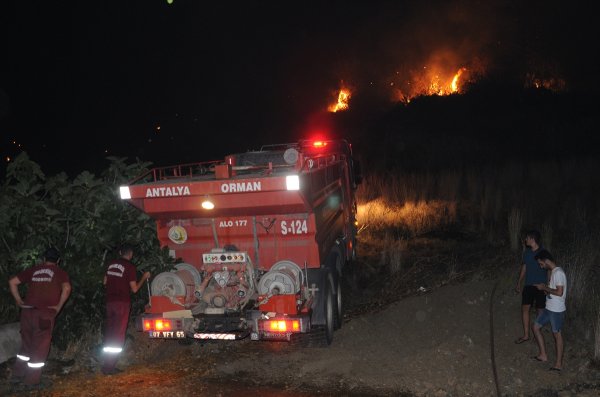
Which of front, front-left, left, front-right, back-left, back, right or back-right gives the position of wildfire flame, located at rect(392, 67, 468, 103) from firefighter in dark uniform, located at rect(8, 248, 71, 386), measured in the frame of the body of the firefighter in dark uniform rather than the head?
front-right

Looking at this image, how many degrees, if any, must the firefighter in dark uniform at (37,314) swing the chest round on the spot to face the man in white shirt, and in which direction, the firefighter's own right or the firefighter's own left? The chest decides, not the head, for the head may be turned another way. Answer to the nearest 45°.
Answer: approximately 135° to the firefighter's own right

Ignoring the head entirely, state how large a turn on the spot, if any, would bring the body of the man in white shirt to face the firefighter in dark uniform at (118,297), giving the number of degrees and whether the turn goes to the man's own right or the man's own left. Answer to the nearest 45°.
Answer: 0° — they already face them

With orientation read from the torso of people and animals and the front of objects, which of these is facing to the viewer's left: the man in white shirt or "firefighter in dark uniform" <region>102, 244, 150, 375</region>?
the man in white shirt

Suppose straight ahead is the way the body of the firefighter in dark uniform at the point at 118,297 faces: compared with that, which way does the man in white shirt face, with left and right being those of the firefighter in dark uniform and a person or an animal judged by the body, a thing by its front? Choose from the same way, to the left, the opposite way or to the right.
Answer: to the left

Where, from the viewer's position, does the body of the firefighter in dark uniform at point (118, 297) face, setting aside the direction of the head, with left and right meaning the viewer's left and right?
facing away from the viewer and to the right of the viewer

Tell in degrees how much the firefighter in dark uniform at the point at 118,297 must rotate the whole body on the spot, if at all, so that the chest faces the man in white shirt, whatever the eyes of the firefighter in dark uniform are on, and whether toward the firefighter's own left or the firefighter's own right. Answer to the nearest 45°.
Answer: approximately 90° to the firefighter's own right

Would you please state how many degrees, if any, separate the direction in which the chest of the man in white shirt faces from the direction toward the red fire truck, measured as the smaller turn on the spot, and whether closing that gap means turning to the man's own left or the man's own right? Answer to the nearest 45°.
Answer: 0° — they already face it

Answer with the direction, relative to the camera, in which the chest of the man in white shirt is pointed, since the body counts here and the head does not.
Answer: to the viewer's left

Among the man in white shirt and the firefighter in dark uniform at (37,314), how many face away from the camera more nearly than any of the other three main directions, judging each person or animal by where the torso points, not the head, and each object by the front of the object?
1

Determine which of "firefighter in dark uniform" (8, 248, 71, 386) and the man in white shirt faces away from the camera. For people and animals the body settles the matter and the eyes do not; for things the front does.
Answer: the firefighter in dark uniform
